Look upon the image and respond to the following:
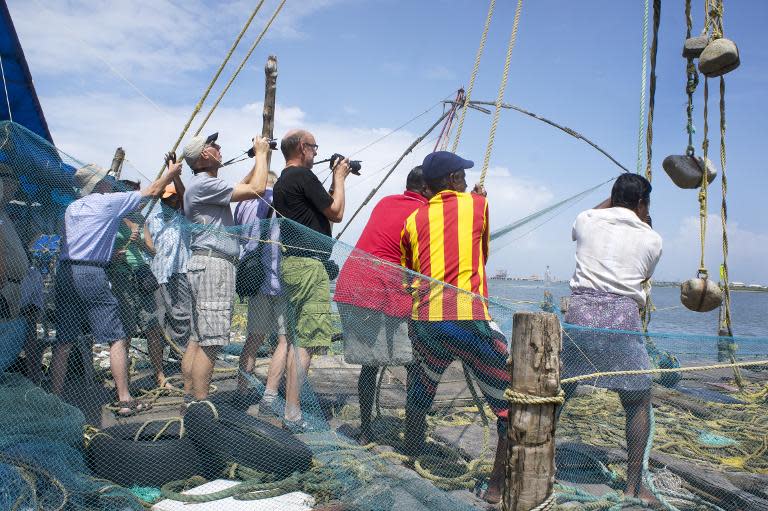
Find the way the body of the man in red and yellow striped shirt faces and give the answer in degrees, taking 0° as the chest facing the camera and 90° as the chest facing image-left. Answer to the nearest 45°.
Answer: approximately 225°

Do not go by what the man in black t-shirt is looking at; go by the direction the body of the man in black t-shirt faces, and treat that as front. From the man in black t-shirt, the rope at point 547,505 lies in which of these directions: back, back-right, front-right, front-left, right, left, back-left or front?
front-right

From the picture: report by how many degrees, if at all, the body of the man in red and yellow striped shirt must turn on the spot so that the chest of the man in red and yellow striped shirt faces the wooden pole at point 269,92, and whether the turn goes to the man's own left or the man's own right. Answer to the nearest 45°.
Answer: approximately 90° to the man's own left

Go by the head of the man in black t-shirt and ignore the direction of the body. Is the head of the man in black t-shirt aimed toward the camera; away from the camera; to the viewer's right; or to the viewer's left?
to the viewer's right

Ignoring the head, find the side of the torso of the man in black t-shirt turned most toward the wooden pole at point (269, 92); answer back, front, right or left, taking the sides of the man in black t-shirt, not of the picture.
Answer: left

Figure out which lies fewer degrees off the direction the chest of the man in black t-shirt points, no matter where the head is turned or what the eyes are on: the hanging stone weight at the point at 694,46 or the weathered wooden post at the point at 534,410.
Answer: the hanging stone weight

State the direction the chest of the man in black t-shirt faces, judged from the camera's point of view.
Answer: to the viewer's right

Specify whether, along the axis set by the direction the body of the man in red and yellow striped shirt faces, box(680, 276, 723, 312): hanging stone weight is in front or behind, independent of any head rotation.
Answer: in front

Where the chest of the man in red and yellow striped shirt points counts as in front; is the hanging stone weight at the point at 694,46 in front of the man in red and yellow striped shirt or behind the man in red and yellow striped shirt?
in front
